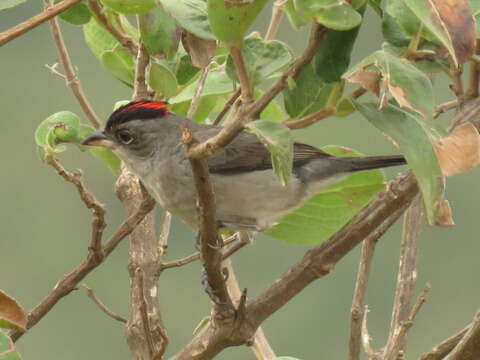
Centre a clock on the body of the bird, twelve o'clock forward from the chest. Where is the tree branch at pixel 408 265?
The tree branch is roughly at 6 o'clock from the bird.

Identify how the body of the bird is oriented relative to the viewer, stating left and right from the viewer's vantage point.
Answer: facing to the left of the viewer
